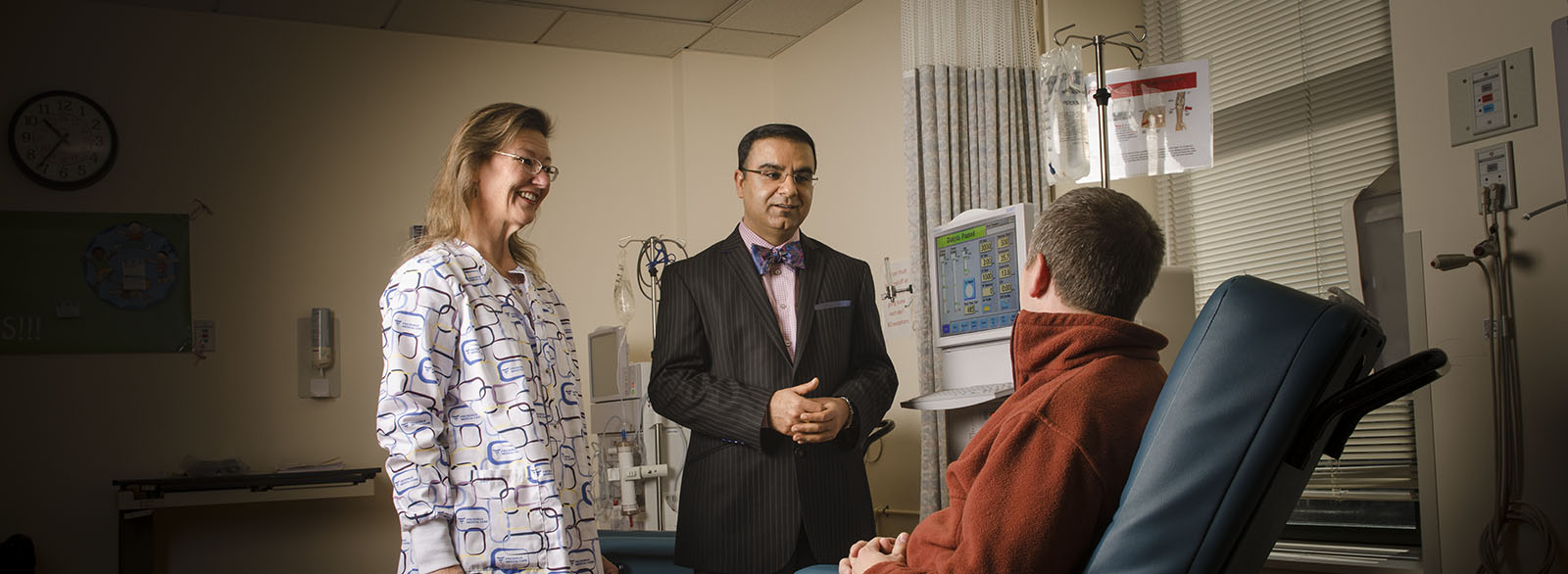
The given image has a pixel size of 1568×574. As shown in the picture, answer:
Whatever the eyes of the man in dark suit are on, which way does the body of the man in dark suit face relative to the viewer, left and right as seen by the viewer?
facing the viewer and to the right of the viewer

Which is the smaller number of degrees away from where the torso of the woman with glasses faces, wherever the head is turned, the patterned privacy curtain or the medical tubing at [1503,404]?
the medical tubing

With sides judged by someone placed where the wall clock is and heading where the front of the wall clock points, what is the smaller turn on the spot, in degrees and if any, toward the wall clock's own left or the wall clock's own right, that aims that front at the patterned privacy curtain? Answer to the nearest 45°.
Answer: approximately 45° to the wall clock's own left

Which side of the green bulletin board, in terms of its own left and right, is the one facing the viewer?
front

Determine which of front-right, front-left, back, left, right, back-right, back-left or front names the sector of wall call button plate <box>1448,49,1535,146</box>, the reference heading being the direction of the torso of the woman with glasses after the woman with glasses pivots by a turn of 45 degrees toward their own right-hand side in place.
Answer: left

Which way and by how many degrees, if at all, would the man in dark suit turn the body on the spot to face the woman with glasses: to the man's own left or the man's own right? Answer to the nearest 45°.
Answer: approximately 90° to the man's own right

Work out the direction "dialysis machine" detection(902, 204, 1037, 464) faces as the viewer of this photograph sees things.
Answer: facing the viewer and to the left of the viewer

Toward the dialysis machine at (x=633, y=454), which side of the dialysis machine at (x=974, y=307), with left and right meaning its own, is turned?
right

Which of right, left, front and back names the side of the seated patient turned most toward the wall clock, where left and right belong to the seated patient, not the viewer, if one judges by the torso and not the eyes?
front

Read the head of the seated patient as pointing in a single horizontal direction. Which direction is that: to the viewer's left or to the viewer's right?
to the viewer's left

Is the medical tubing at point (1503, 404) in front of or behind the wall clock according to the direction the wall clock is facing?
in front

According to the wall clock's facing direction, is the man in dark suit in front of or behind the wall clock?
in front

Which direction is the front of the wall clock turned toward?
toward the camera

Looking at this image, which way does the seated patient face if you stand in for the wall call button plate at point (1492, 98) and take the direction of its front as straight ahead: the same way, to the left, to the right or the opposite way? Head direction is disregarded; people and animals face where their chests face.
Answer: to the right

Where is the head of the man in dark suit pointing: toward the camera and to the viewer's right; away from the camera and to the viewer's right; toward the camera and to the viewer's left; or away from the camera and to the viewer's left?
toward the camera and to the viewer's right

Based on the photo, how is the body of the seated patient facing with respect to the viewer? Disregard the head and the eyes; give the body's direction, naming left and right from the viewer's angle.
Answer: facing away from the viewer and to the left of the viewer
